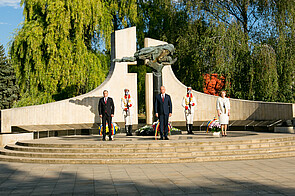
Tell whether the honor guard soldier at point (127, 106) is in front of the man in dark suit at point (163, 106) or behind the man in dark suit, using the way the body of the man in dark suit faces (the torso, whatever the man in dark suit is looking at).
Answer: behind

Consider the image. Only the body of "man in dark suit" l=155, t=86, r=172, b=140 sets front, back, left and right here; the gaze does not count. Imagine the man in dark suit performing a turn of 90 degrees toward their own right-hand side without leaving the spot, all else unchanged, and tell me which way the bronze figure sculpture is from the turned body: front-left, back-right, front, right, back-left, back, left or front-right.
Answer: right

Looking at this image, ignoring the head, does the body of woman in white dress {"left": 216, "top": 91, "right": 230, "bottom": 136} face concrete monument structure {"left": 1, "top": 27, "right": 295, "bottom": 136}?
no

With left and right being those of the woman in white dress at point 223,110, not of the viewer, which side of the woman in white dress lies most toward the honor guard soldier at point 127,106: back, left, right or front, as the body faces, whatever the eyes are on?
right

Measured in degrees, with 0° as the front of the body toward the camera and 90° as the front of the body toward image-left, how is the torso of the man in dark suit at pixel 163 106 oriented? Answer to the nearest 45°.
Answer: approximately 0°

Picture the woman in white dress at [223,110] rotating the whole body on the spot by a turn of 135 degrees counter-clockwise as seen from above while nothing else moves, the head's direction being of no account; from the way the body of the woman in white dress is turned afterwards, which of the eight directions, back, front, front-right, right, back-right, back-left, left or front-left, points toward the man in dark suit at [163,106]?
back

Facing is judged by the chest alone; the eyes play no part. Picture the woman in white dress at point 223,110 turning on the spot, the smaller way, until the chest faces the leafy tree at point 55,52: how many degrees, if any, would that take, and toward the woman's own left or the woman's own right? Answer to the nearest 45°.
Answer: approximately 135° to the woman's own right

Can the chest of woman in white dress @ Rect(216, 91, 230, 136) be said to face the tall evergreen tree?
no

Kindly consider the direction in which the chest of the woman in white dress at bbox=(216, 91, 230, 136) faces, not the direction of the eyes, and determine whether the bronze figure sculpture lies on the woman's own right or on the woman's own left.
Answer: on the woman's own right

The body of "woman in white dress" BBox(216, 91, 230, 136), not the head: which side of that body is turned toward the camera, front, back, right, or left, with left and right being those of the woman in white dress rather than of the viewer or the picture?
front
